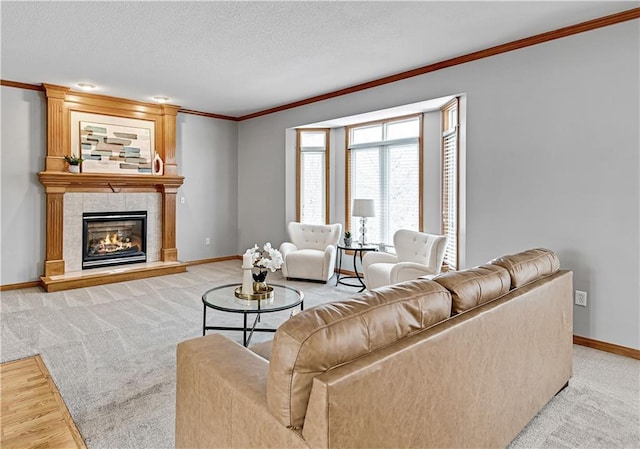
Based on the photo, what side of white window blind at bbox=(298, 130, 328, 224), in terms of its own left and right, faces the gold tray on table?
front

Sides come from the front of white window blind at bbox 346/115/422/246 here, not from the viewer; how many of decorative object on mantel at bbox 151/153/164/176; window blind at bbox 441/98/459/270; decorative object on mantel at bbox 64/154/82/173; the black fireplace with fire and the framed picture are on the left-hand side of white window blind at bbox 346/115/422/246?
1

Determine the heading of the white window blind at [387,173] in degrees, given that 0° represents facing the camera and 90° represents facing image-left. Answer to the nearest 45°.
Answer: approximately 45°

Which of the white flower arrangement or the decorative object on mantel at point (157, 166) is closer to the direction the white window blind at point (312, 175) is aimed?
the white flower arrangement

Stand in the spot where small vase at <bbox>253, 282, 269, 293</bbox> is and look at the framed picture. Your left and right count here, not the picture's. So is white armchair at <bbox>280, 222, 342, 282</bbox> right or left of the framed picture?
right

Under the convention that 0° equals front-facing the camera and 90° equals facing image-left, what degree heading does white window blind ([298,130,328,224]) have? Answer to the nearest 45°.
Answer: approximately 0°

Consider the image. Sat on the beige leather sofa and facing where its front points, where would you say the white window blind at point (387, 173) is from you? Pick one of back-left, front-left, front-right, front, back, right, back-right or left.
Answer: front-right

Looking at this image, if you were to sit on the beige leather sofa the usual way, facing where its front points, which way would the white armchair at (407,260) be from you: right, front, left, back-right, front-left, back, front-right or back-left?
front-right

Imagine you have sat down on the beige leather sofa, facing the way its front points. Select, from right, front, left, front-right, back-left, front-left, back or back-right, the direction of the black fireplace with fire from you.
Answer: front

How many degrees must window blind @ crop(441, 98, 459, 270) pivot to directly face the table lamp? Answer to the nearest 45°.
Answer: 0° — it already faces it

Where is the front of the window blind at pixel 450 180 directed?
to the viewer's left

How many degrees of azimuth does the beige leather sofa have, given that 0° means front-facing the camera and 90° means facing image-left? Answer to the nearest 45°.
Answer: approximately 135°

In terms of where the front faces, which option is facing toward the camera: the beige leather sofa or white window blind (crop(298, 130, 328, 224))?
the white window blind

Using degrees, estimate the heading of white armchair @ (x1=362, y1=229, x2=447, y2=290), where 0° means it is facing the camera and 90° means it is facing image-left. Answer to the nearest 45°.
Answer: approximately 45°

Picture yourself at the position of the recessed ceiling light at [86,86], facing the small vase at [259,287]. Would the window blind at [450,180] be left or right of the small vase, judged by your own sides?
left

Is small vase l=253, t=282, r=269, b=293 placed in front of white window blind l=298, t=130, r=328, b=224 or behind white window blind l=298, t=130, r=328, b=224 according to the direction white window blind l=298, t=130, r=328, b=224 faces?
in front

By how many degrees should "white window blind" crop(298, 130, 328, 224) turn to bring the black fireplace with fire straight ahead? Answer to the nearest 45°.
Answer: approximately 90° to its right

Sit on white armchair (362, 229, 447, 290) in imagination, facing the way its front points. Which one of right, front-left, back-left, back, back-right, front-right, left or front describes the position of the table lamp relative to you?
right
